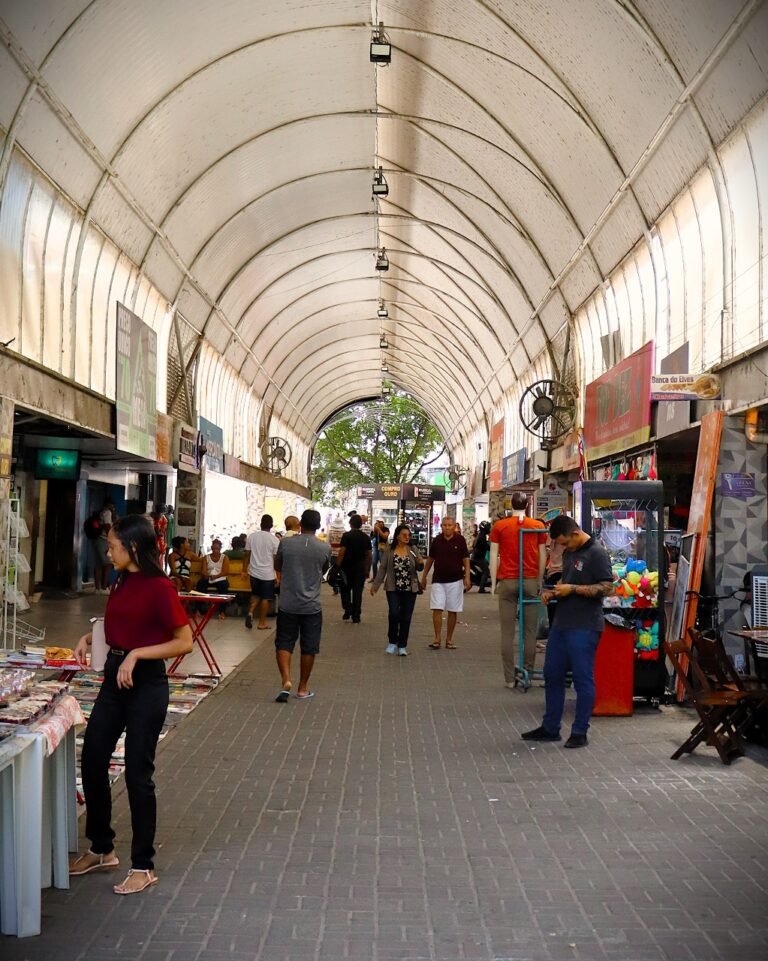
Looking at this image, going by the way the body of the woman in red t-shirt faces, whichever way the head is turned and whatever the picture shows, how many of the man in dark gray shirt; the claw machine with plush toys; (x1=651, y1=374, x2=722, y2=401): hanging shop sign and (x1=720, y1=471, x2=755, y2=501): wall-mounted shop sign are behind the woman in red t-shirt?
4

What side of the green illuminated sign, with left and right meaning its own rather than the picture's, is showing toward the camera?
front

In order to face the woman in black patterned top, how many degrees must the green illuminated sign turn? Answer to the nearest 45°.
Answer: approximately 45° to its left

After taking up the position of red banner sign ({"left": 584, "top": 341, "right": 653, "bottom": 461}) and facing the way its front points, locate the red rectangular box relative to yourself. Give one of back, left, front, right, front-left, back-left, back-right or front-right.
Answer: front-left

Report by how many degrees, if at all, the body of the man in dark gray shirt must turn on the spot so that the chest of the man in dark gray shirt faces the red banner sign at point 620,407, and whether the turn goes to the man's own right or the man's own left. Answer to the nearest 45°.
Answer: approximately 135° to the man's own right

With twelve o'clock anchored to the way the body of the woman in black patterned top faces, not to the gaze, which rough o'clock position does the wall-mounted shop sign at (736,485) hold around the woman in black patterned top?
The wall-mounted shop sign is roughly at 10 o'clock from the woman in black patterned top.
